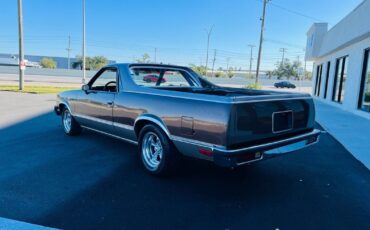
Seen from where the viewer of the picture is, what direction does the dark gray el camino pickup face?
facing away from the viewer and to the left of the viewer

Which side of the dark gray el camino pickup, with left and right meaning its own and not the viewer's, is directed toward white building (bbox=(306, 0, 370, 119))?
right
